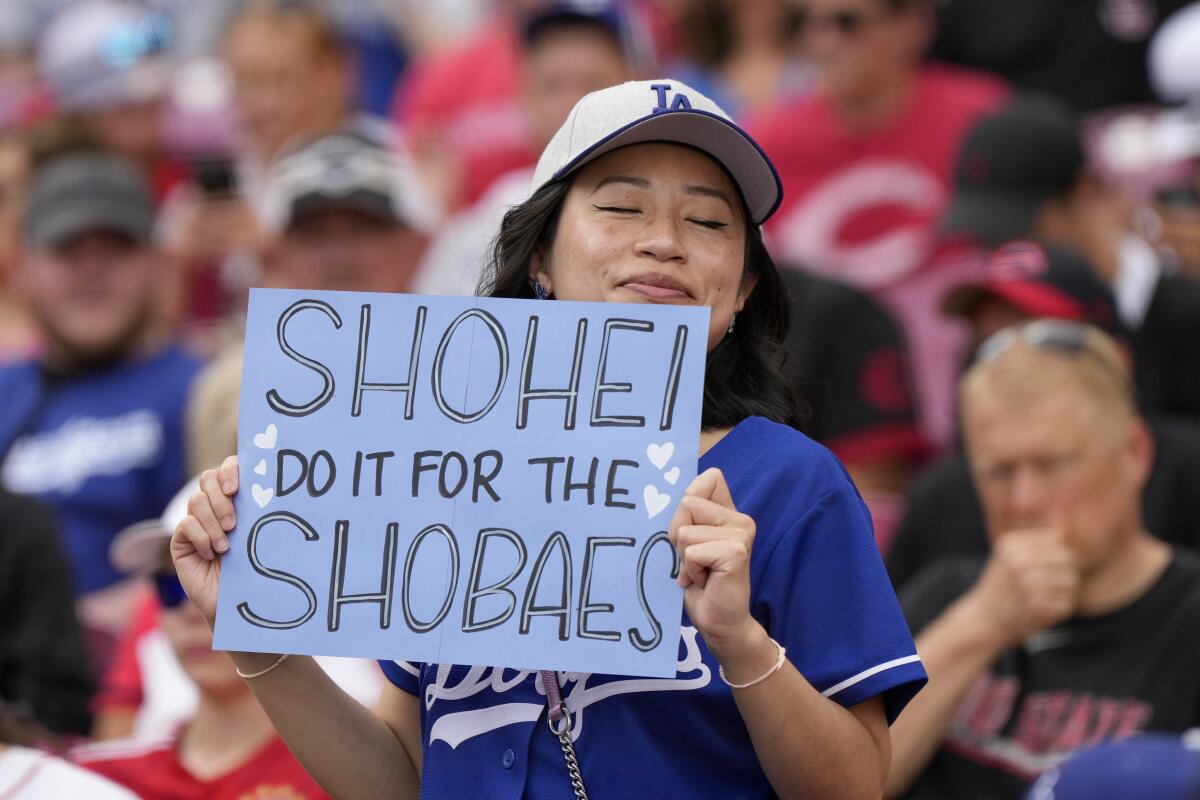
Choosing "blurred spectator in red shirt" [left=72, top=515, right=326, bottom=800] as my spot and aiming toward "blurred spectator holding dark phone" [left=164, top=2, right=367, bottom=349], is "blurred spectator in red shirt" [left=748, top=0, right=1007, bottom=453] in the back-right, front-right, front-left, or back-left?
front-right

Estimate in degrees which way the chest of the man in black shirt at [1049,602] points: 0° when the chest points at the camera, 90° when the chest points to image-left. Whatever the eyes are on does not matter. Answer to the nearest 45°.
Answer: approximately 45°

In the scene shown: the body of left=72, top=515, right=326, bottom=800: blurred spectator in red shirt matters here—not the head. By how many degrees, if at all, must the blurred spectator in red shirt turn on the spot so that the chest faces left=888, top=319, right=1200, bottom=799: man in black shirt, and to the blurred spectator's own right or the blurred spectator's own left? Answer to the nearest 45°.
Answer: approximately 90° to the blurred spectator's own left

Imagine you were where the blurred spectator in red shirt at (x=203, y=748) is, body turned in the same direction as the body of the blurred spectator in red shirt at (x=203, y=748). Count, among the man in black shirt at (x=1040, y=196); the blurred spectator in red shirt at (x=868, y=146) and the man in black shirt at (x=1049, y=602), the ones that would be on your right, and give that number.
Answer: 0

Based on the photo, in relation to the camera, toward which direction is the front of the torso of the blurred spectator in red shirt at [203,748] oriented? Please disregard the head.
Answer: toward the camera

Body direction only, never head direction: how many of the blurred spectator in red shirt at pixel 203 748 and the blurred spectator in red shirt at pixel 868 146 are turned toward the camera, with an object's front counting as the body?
2

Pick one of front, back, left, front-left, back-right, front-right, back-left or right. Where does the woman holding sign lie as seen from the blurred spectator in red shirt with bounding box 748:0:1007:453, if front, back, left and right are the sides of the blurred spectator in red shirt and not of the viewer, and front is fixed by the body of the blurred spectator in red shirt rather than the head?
front

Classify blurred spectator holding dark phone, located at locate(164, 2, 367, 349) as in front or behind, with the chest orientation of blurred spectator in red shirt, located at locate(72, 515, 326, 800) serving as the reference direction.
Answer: behind

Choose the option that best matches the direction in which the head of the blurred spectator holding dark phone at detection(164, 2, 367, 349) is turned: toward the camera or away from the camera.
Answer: toward the camera

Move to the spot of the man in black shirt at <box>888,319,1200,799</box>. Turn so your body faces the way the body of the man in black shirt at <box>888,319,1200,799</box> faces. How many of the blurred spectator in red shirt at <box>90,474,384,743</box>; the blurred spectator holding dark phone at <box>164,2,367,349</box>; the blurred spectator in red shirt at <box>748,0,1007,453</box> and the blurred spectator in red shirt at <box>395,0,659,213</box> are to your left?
0

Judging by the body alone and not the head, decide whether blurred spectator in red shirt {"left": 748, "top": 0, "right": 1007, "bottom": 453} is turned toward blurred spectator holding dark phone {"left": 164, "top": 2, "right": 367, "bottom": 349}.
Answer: no

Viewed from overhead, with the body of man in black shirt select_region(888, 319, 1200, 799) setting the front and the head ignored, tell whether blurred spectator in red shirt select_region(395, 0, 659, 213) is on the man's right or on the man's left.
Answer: on the man's right

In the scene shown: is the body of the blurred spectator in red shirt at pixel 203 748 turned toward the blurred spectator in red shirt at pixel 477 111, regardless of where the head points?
no

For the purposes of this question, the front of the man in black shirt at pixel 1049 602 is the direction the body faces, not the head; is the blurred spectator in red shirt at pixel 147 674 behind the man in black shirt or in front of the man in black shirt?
in front

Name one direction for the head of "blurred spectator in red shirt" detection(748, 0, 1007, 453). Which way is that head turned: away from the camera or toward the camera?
toward the camera

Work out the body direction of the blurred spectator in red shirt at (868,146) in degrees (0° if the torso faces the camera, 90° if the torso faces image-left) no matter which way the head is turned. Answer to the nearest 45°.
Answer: approximately 0°

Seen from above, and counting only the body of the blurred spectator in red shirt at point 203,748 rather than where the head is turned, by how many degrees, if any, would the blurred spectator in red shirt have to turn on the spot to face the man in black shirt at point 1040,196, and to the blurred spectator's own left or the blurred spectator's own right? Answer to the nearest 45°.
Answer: approximately 135° to the blurred spectator's own left
